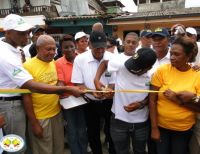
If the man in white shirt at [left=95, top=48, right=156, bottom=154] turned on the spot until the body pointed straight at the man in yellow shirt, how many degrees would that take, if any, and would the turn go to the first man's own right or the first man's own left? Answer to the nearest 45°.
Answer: approximately 90° to the first man's own right

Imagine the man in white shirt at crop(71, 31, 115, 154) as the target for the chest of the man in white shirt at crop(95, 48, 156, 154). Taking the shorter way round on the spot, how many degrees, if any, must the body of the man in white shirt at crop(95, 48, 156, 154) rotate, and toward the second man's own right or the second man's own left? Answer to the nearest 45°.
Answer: approximately 135° to the second man's own right

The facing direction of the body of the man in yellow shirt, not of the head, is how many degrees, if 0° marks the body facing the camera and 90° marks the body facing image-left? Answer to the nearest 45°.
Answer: approximately 315°

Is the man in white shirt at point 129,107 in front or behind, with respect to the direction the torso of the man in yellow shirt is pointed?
in front

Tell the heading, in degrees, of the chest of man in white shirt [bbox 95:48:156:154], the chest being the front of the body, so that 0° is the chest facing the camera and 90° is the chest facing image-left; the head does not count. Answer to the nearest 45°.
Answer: approximately 0°

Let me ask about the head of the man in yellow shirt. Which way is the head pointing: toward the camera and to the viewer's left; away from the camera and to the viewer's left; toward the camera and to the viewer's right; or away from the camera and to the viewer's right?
toward the camera and to the viewer's right

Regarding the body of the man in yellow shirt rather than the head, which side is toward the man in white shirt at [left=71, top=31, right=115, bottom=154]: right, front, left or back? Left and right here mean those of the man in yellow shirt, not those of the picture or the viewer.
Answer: left

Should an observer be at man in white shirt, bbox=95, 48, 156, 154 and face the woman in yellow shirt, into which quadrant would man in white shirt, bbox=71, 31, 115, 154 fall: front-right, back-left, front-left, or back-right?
back-left
